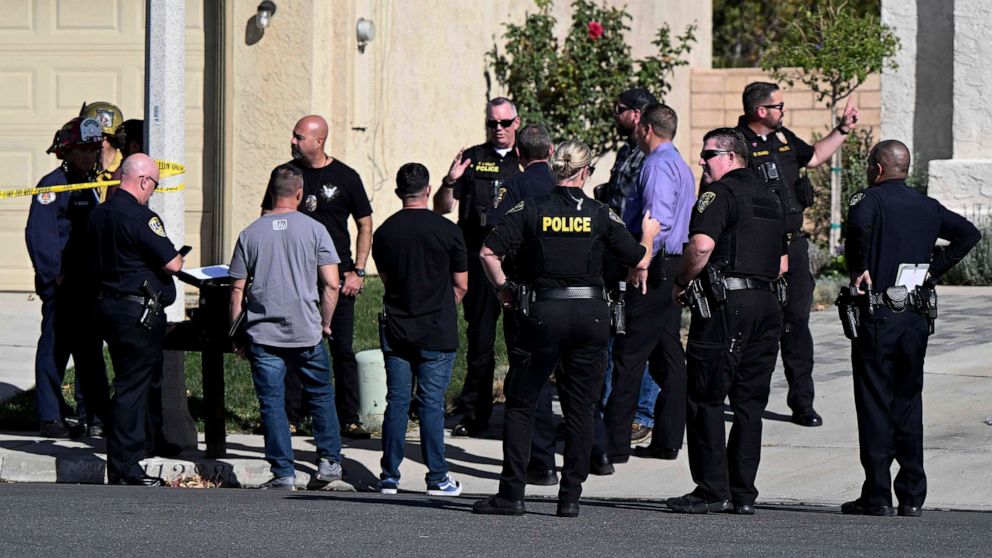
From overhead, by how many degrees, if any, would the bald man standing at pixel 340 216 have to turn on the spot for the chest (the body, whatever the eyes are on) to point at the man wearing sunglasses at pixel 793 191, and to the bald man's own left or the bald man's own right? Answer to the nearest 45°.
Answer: approximately 135° to the bald man's own left

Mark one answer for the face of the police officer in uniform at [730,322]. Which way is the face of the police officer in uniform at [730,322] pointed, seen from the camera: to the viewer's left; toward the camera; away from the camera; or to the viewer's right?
to the viewer's left

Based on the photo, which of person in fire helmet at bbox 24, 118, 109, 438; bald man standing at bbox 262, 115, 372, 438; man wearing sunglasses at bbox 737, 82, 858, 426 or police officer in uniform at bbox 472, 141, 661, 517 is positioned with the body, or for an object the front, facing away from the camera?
police officer in uniform at bbox 472, 141, 661, 517

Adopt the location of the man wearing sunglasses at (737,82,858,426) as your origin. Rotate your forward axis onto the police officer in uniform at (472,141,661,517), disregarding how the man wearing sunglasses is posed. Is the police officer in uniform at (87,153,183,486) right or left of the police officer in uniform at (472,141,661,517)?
right

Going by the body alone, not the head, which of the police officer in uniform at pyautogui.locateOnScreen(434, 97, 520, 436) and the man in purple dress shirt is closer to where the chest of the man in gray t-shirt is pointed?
the police officer in uniform

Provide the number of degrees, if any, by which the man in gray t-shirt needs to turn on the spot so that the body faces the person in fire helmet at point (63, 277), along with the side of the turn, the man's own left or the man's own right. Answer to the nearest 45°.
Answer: approximately 45° to the man's own left

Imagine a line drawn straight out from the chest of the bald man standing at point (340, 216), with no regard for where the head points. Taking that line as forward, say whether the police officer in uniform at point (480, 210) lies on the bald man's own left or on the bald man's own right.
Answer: on the bald man's own left

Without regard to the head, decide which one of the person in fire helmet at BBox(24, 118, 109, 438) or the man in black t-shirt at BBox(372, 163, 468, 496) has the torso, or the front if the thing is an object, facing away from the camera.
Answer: the man in black t-shirt

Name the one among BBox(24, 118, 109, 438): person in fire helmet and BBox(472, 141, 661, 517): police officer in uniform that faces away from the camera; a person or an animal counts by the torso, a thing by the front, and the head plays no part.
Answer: BBox(472, 141, 661, 517): police officer in uniform

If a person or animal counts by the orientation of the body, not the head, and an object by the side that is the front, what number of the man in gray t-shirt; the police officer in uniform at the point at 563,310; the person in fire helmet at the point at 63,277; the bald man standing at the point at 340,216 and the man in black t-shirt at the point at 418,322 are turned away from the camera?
3

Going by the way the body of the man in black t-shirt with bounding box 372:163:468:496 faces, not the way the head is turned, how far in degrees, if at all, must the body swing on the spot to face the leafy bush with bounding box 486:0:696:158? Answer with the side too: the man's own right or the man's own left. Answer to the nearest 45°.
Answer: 0° — they already face it

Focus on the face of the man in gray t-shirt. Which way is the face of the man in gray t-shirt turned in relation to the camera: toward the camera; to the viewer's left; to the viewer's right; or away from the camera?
away from the camera

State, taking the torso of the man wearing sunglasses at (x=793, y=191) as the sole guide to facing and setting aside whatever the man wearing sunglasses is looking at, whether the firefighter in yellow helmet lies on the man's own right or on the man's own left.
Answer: on the man's own right

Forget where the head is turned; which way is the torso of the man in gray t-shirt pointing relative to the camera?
away from the camera

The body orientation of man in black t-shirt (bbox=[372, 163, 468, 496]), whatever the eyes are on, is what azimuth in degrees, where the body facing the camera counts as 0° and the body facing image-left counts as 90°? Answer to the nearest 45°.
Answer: approximately 180°
